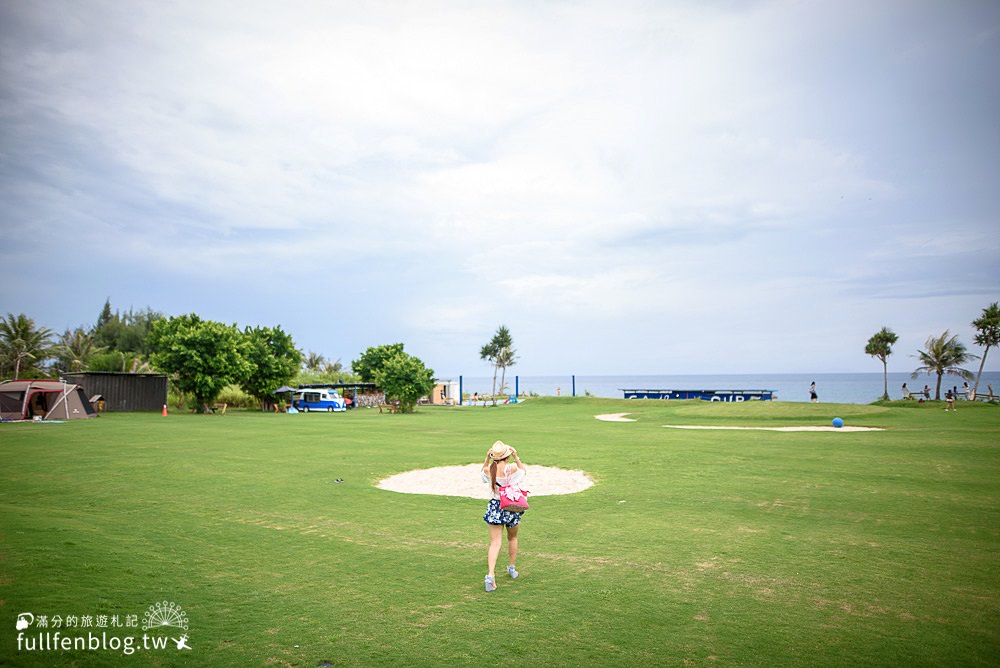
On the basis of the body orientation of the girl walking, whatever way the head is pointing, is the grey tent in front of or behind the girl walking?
in front

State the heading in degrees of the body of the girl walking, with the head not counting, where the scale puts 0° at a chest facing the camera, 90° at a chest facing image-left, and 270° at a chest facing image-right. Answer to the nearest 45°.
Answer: approximately 180°

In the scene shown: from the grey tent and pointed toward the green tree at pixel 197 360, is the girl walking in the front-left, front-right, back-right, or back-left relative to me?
back-right

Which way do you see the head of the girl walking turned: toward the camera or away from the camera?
away from the camera

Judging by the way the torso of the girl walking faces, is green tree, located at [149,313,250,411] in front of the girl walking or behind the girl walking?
in front
